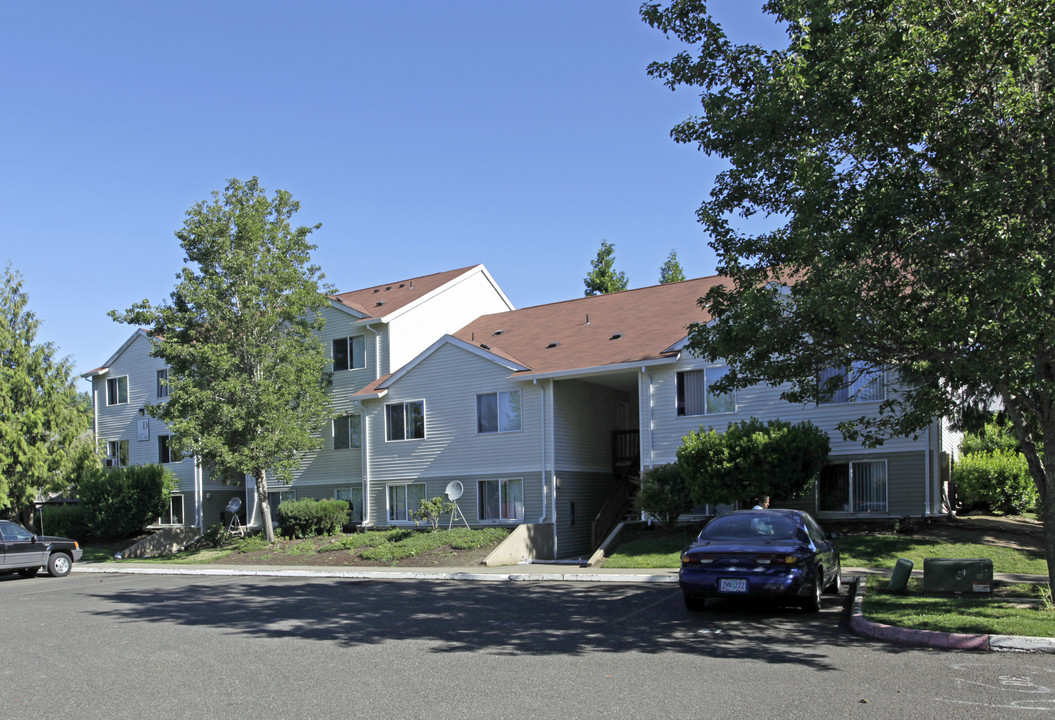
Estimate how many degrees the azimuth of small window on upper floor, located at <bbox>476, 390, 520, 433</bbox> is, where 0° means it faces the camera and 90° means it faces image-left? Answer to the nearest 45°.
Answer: approximately 45°

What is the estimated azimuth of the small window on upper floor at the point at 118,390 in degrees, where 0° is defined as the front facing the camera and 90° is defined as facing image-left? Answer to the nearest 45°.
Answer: approximately 45°

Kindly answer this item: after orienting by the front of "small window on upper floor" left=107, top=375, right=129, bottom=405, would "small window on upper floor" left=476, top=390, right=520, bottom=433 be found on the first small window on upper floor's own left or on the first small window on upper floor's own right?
on the first small window on upper floor's own left

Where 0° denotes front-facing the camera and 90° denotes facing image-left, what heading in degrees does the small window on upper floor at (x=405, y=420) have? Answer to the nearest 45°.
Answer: approximately 45°

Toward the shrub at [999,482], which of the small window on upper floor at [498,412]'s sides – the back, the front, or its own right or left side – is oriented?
left

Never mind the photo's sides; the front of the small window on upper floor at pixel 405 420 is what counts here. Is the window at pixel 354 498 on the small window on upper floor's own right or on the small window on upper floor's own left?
on the small window on upper floor's own right

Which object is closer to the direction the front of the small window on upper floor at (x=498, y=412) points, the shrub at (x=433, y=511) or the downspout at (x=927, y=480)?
the shrub
